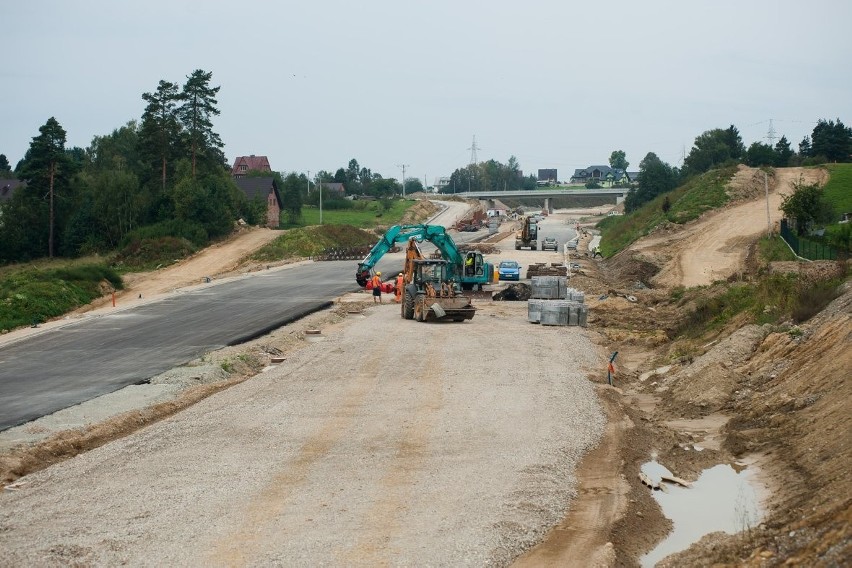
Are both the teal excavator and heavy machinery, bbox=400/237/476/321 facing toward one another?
no

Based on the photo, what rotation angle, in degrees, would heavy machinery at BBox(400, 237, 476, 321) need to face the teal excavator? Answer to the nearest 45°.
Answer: approximately 135° to its left

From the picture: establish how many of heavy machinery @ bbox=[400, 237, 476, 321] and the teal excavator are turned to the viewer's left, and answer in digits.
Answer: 1

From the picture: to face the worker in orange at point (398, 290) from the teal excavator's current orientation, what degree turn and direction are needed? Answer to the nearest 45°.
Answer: approximately 45° to its left

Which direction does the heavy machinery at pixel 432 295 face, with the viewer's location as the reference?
facing the viewer and to the right of the viewer

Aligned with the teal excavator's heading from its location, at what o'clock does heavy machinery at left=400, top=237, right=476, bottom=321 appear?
The heavy machinery is roughly at 9 o'clock from the teal excavator.

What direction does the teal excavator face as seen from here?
to the viewer's left

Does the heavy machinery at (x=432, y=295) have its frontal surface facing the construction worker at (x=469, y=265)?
no

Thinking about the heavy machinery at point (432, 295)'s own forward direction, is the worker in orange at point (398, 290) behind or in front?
behind

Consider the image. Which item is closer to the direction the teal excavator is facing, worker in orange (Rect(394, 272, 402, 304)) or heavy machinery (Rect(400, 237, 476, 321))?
the worker in orange
